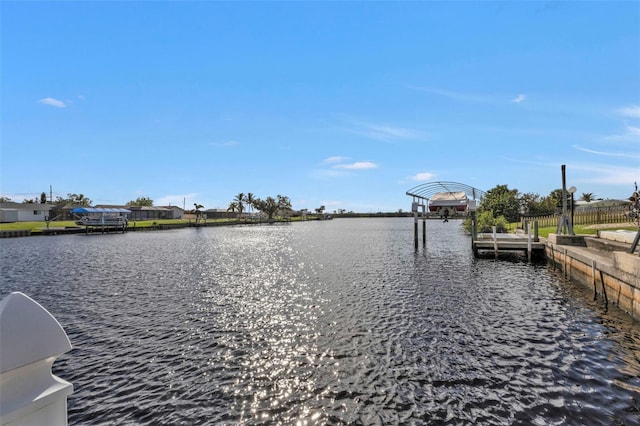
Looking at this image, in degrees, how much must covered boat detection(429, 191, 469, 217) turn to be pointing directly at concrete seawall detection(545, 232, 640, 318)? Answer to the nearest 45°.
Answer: approximately 180°

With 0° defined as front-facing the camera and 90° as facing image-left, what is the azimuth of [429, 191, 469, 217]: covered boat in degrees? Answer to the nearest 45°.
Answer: approximately 180°
